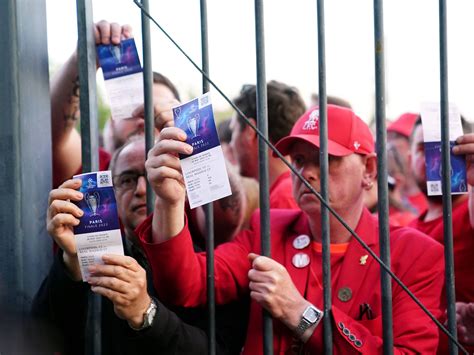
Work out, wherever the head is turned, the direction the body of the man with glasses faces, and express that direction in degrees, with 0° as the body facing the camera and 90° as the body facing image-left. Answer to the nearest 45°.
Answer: approximately 45°
